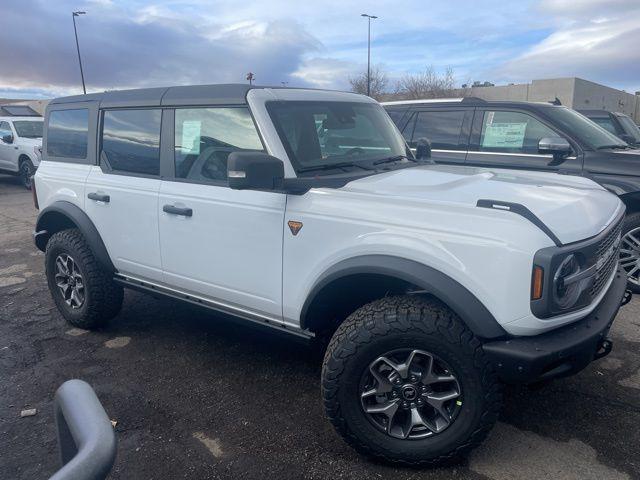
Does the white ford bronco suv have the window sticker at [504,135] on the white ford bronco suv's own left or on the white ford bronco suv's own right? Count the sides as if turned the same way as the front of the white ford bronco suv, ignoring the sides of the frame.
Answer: on the white ford bronco suv's own left

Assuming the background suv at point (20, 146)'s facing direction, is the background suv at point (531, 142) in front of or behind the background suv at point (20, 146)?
in front

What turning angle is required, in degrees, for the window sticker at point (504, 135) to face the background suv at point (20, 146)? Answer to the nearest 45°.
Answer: approximately 90° to its right

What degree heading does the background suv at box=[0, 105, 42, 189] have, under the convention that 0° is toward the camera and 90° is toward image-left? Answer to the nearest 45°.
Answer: approximately 315°

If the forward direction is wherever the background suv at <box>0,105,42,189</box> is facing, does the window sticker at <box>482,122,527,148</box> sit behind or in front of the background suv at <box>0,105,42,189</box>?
in front

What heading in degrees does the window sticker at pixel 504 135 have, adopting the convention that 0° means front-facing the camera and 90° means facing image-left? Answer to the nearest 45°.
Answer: approximately 0°

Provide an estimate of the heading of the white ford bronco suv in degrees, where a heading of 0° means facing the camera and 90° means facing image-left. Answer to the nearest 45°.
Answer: approximately 315°

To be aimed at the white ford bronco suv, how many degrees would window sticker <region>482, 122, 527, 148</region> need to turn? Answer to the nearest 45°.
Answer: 0° — it already faces it

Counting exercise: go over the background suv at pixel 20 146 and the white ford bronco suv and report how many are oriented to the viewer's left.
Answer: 0

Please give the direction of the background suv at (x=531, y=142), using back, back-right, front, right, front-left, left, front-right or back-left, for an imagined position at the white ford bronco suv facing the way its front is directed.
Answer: left
